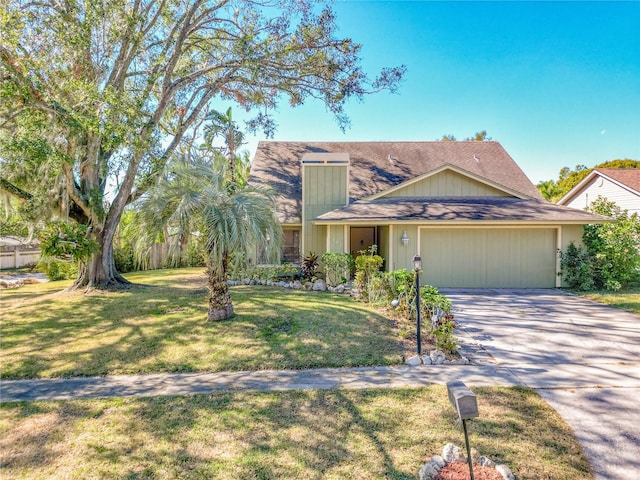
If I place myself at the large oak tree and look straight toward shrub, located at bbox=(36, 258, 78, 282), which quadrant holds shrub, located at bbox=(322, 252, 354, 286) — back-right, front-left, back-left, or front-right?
back-right

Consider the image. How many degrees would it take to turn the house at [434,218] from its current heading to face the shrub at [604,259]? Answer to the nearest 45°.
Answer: approximately 90° to its left

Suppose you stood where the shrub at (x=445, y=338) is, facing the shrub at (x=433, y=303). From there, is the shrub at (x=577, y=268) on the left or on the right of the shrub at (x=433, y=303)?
right

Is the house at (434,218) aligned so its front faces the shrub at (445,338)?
yes

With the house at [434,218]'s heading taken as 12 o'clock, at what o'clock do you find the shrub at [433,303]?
The shrub is roughly at 12 o'clock from the house.

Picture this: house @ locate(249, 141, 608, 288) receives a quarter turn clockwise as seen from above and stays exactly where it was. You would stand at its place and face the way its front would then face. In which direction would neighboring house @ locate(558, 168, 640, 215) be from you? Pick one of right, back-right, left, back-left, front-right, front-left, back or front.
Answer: back-right

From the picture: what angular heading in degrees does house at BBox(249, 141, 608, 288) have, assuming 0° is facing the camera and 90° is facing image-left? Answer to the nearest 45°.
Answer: approximately 0°

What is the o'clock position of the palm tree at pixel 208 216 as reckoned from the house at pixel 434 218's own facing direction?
The palm tree is roughly at 1 o'clock from the house.

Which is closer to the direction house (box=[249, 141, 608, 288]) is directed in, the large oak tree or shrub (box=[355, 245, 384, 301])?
the shrub

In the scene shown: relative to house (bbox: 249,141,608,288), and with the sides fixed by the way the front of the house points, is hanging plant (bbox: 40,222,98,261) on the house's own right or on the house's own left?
on the house's own right

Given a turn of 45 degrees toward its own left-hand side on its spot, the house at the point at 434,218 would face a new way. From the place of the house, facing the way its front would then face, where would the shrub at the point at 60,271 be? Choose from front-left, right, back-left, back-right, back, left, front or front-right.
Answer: back-right

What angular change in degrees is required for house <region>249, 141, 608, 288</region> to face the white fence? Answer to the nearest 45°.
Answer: approximately 90° to its right
